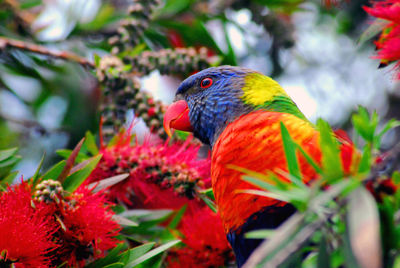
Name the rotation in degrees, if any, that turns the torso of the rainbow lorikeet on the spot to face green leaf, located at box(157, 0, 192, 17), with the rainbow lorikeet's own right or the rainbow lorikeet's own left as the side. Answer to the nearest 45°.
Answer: approximately 90° to the rainbow lorikeet's own right

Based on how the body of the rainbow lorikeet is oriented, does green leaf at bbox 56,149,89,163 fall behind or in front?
in front

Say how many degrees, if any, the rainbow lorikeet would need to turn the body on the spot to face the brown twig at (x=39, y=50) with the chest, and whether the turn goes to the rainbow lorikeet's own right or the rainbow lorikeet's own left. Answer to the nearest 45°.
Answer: approximately 45° to the rainbow lorikeet's own right

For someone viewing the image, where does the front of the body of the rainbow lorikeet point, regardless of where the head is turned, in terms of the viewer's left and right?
facing to the left of the viewer

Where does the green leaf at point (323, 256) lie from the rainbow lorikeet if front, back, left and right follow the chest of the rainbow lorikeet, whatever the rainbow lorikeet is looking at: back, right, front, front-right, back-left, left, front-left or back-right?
left

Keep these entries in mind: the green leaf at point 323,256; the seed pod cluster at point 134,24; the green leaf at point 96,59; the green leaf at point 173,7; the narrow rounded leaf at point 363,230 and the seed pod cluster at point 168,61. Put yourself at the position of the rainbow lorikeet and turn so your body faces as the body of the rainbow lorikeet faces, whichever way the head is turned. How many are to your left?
2

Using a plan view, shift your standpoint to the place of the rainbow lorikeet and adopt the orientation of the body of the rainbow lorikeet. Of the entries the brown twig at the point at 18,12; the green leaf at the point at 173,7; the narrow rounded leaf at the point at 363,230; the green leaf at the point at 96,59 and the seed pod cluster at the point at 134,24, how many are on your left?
1

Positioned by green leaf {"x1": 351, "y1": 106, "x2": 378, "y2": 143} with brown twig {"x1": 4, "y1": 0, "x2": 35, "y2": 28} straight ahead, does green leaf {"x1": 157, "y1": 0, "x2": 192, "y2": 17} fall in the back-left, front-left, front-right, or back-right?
front-right

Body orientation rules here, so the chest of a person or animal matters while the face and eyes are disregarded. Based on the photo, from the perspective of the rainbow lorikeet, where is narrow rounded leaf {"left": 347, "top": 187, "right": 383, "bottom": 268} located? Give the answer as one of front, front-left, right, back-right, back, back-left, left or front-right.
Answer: left
